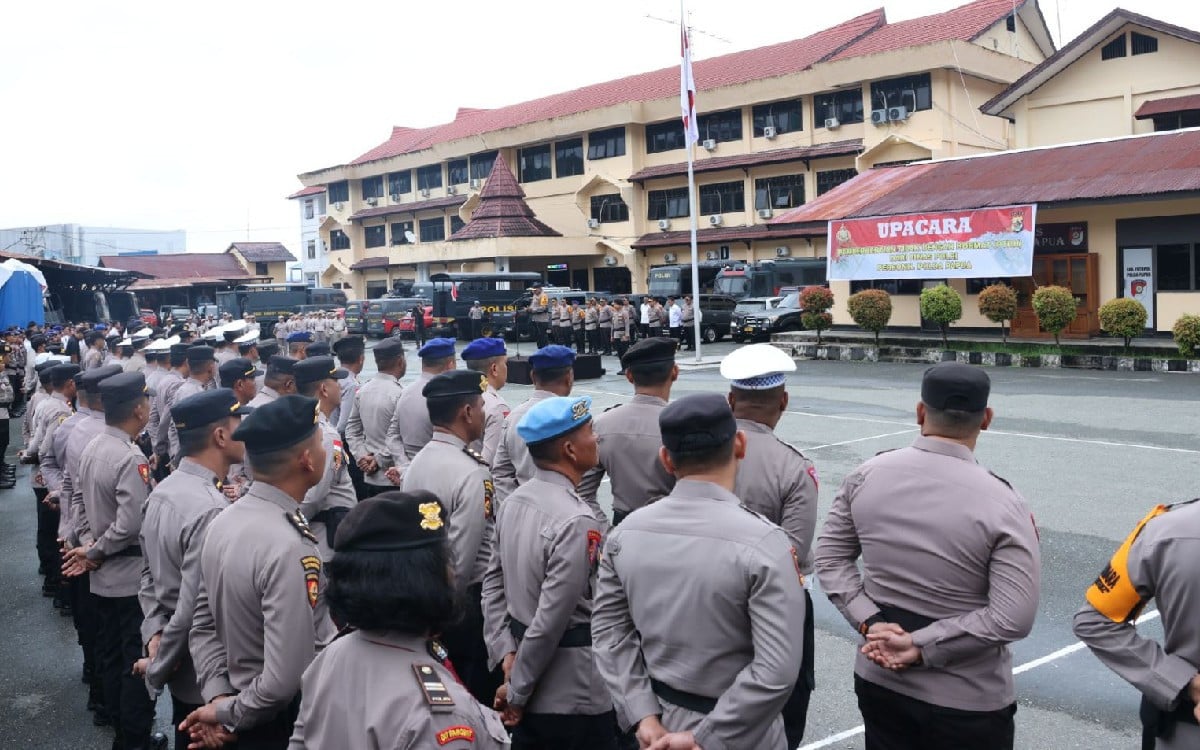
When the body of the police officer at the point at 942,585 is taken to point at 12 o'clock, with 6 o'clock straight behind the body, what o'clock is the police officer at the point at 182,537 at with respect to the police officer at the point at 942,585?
the police officer at the point at 182,537 is roughly at 9 o'clock from the police officer at the point at 942,585.

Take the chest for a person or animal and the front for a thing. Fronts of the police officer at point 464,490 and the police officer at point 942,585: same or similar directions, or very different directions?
same or similar directions

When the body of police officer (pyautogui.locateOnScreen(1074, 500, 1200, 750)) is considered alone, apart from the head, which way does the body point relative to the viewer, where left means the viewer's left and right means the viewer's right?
facing away from the viewer

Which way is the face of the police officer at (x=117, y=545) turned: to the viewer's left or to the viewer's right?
to the viewer's right

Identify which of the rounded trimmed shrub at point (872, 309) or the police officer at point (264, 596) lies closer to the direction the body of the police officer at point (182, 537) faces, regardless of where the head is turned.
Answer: the rounded trimmed shrub

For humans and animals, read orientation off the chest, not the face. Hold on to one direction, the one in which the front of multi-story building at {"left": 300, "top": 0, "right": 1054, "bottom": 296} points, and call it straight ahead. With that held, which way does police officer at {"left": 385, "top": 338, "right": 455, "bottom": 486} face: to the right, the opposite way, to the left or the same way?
the opposite way

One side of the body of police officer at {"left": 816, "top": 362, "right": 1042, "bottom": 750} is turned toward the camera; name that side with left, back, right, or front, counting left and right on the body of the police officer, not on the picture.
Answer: back

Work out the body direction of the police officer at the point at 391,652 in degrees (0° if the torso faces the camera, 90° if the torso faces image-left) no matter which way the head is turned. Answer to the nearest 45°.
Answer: approximately 225°

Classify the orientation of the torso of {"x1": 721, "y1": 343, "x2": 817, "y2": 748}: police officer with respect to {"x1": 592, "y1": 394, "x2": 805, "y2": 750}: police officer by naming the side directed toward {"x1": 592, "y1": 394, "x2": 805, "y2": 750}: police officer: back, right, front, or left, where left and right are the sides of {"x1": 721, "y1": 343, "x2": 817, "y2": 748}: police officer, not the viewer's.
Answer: back

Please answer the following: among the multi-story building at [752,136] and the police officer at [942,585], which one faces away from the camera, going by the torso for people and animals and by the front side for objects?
the police officer

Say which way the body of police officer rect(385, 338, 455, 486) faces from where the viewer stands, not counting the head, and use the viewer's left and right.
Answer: facing away from the viewer and to the right of the viewer

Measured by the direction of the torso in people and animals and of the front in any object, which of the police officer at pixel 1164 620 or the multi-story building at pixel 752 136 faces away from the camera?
the police officer

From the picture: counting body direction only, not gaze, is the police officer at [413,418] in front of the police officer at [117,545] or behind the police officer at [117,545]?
in front

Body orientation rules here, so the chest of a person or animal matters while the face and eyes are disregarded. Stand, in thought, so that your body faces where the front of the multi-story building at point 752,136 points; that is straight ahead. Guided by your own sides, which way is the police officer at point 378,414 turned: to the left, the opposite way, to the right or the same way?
the opposite way

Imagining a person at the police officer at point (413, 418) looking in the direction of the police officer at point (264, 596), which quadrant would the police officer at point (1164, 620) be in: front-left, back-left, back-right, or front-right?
front-left

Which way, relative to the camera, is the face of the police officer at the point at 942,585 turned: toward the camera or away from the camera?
away from the camera
